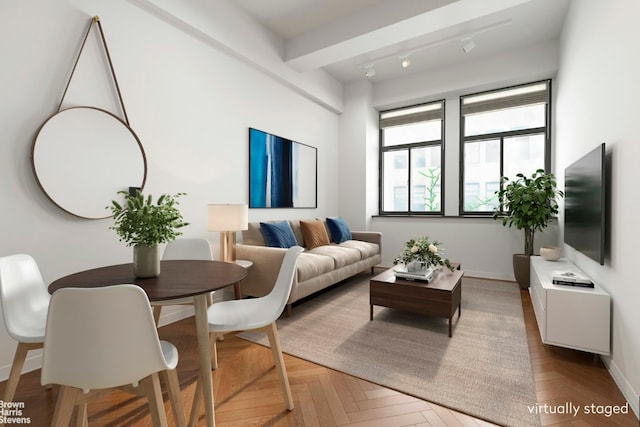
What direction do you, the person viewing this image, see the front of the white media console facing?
facing to the left of the viewer

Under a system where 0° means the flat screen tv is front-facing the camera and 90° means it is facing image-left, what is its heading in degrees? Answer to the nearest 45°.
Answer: approximately 90°

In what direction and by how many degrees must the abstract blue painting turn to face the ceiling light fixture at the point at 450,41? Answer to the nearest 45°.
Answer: approximately 45° to its left

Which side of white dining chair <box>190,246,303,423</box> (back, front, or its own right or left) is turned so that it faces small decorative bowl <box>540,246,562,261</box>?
back

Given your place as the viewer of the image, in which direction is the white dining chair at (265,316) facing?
facing to the left of the viewer

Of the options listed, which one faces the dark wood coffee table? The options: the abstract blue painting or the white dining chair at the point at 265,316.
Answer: the abstract blue painting

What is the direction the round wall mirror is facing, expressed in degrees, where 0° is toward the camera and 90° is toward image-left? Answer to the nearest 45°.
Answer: approximately 315°

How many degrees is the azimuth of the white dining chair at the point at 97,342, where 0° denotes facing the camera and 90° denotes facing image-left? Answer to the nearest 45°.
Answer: approximately 225°

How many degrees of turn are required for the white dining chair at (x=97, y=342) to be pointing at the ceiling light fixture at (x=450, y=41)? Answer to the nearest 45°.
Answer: approximately 45° to its right

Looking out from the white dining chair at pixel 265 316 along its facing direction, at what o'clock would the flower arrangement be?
The flower arrangement is roughly at 5 o'clock from the white dining chair.

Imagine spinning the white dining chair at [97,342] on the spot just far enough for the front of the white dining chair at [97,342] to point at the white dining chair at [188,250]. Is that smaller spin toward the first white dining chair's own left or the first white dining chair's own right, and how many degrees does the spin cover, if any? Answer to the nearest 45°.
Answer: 0° — it already faces it

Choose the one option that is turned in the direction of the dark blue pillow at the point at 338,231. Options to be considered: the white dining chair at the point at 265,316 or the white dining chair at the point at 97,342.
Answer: the white dining chair at the point at 97,342

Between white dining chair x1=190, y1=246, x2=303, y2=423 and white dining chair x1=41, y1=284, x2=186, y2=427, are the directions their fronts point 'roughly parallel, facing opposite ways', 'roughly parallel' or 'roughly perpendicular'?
roughly perpendicular
